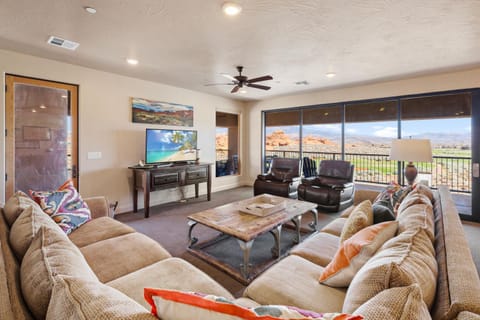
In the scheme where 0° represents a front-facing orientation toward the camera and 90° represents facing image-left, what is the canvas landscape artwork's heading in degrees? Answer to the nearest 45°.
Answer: approximately 315°

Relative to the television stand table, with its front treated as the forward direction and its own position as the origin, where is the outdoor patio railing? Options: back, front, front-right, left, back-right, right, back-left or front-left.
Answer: front-left

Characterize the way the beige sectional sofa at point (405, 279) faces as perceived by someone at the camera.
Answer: facing to the left of the viewer

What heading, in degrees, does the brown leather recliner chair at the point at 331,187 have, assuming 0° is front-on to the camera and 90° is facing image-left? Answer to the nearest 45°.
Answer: approximately 45°

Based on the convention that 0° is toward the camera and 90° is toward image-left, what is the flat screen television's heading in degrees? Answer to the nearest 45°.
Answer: approximately 315°

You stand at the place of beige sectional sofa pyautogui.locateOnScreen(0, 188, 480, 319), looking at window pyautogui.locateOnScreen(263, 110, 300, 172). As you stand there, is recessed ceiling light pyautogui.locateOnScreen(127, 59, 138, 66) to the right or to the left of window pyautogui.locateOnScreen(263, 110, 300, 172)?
left
